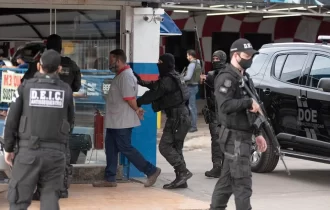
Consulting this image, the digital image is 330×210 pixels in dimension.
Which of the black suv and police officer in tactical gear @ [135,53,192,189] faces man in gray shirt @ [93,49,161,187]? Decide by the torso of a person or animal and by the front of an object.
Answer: the police officer in tactical gear

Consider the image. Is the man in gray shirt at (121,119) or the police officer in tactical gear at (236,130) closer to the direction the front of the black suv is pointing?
the police officer in tactical gear

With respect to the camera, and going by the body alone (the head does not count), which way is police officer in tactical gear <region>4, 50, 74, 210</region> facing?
away from the camera

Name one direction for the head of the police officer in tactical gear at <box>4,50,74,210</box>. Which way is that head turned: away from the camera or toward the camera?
away from the camera

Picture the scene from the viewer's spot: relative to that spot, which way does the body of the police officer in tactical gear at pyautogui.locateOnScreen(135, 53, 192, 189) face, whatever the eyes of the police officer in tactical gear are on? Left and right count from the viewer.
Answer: facing to the left of the viewer

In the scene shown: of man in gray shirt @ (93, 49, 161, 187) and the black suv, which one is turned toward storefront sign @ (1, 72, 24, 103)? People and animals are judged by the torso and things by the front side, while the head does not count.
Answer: the man in gray shirt

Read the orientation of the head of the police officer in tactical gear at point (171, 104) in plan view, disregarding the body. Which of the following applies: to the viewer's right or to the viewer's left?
to the viewer's left

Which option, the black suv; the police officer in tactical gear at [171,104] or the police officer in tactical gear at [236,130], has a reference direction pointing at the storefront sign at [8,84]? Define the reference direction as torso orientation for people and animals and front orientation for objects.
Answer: the police officer in tactical gear at [171,104]

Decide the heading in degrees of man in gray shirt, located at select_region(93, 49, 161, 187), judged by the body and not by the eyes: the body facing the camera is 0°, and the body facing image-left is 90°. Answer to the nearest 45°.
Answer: approximately 90°

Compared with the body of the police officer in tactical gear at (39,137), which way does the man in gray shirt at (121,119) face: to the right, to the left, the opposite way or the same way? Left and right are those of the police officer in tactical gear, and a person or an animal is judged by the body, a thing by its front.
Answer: to the left

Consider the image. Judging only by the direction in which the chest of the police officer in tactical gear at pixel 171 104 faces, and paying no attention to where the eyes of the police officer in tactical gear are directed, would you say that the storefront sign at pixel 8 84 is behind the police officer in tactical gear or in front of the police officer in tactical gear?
in front

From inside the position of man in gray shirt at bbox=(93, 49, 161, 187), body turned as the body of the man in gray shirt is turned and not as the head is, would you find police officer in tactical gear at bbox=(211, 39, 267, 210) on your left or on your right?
on your left
